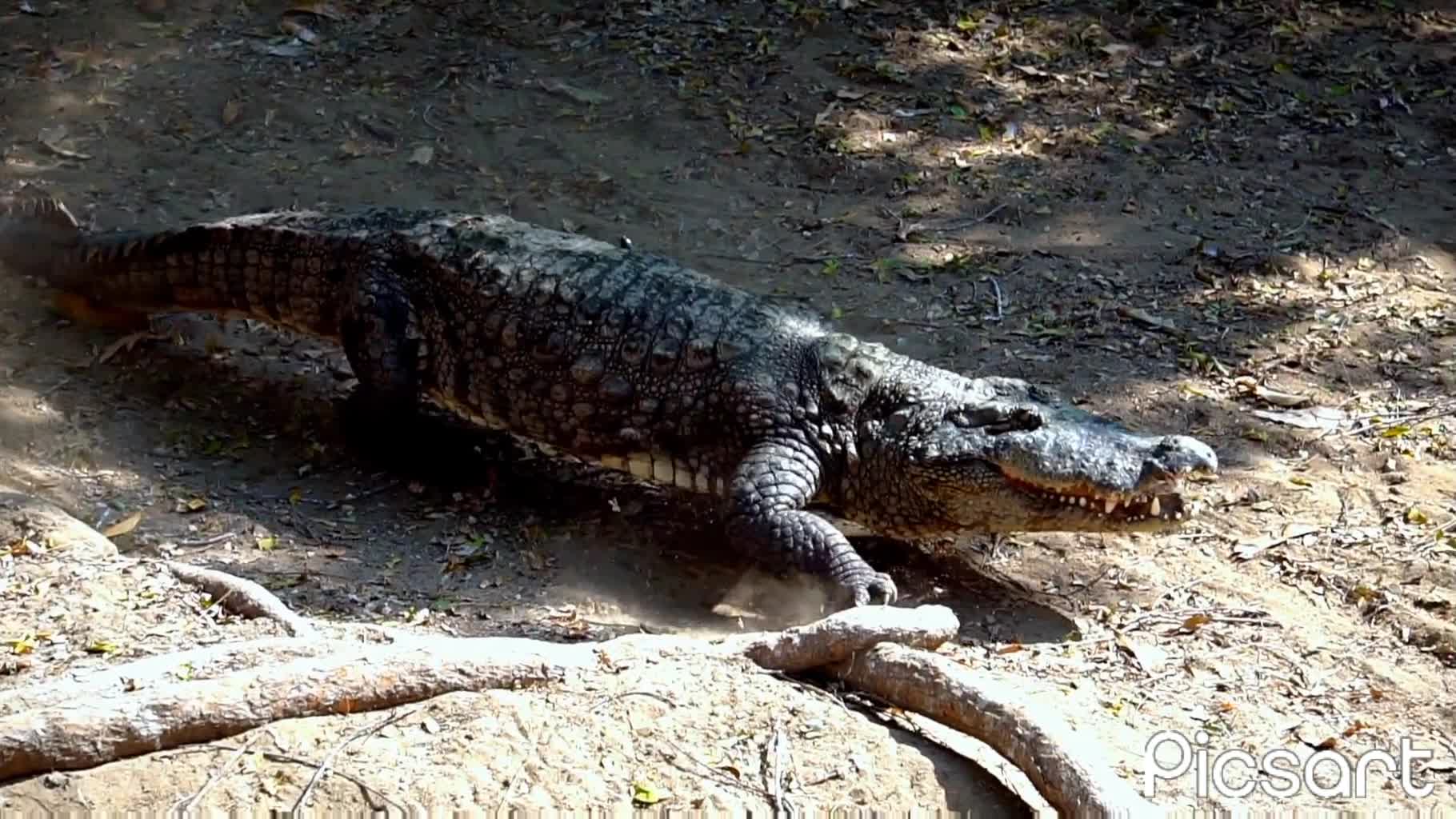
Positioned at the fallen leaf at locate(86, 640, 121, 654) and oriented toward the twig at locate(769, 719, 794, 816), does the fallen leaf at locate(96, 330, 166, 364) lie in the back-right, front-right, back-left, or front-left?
back-left

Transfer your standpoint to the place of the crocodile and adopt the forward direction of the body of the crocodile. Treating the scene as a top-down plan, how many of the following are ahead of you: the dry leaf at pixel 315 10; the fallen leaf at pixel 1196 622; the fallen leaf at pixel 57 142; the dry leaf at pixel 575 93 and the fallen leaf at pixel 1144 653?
2

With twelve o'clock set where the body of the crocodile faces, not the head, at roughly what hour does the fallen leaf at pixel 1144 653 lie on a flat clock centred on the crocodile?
The fallen leaf is roughly at 12 o'clock from the crocodile.

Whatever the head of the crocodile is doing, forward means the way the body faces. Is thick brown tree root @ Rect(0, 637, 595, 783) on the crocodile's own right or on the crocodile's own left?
on the crocodile's own right

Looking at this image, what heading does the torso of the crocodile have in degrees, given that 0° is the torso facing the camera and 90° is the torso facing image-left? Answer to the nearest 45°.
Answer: approximately 315°

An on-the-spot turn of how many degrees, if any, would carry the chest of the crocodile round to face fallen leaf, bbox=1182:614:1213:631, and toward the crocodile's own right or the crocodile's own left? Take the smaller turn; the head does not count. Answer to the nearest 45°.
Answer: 0° — it already faces it

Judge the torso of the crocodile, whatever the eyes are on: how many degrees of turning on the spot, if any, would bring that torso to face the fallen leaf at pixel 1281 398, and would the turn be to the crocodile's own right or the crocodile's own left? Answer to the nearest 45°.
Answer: approximately 45° to the crocodile's own left

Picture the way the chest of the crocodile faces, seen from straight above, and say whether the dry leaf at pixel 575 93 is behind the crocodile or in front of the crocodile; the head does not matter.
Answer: behind

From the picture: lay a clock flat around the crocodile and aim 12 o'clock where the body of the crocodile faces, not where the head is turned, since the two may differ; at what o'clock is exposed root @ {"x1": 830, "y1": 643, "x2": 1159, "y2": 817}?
The exposed root is roughly at 1 o'clock from the crocodile.

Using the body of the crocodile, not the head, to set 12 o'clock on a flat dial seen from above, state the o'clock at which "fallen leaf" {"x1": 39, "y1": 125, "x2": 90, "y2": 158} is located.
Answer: The fallen leaf is roughly at 6 o'clock from the crocodile.

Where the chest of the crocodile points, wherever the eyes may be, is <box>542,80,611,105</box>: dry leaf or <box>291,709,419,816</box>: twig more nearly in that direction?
the twig

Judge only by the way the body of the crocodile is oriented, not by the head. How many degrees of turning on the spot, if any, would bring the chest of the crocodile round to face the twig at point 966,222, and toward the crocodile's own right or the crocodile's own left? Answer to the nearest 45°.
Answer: approximately 90° to the crocodile's own left

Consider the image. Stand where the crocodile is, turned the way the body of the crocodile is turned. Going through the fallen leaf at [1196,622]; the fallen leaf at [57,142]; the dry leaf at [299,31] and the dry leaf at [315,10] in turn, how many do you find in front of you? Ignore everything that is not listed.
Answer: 1

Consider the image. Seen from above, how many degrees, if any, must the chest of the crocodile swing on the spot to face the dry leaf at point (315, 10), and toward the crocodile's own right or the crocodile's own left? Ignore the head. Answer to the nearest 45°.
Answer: approximately 180°

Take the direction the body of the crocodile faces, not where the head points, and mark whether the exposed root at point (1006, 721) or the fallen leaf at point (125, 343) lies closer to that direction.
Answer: the exposed root

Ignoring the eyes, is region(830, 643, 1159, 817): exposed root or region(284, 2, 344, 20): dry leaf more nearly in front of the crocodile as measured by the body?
the exposed root

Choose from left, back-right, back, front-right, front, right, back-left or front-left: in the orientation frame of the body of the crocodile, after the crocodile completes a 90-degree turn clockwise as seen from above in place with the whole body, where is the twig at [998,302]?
back
